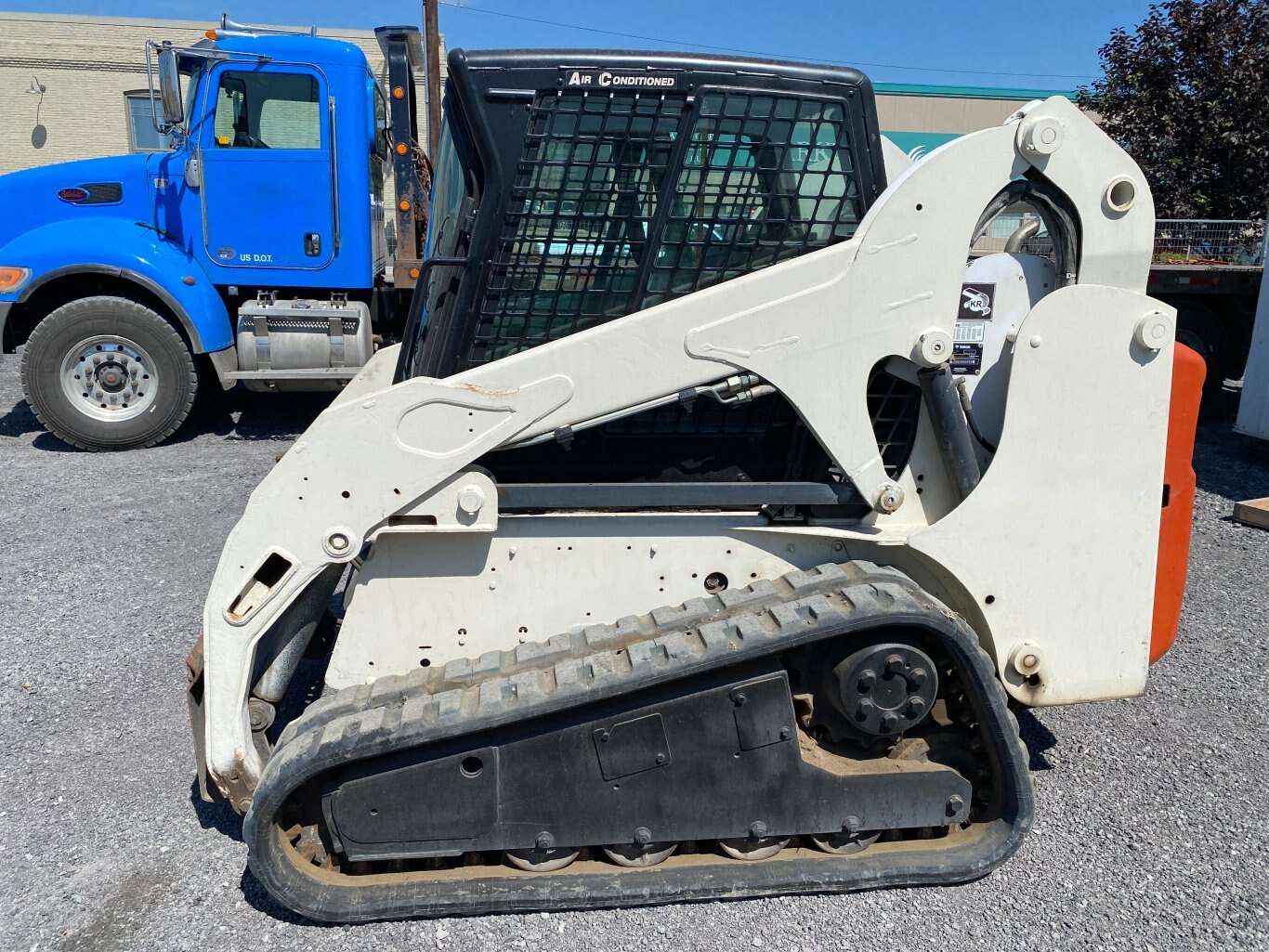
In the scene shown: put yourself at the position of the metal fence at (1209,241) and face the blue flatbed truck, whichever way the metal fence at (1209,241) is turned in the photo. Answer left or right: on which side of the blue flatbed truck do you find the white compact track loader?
left

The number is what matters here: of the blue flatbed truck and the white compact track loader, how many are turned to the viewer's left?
2

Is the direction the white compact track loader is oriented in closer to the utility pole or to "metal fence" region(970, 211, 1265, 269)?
the utility pole

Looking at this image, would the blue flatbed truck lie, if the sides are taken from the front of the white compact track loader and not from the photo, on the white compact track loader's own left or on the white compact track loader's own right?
on the white compact track loader's own right

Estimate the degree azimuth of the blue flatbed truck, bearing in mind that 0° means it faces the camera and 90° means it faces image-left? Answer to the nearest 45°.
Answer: approximately 90°

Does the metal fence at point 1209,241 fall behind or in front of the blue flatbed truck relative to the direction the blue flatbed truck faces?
behind

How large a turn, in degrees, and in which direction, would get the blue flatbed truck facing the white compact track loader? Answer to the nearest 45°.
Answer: approximately 90° to its left

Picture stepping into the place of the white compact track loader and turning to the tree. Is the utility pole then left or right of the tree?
left

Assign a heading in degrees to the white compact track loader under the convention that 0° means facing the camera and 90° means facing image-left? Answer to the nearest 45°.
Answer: approximately 90°
